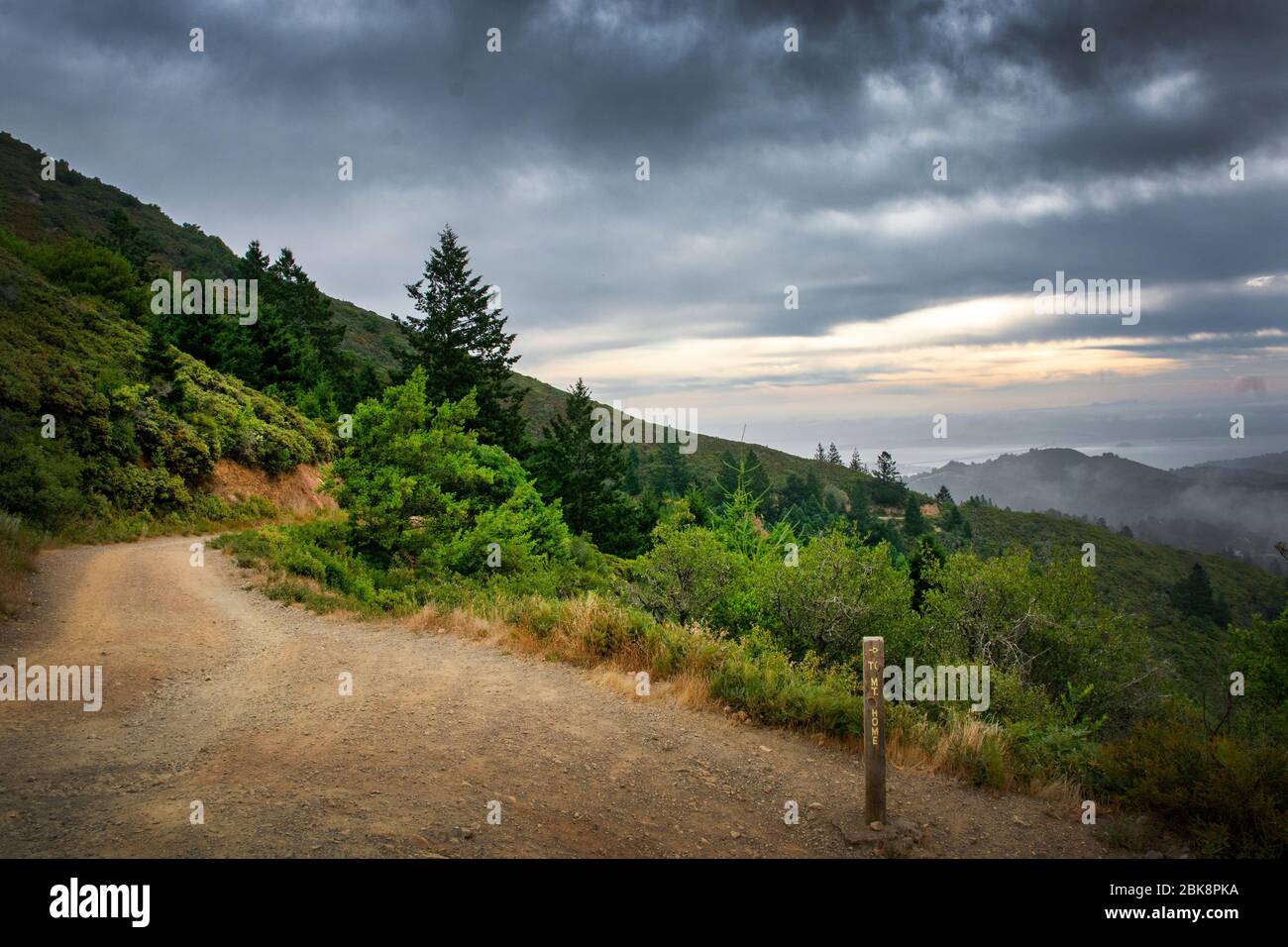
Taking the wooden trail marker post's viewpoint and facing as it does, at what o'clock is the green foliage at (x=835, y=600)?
The green foliage is roughly at 6 o'clock from the wooden trail marker post.

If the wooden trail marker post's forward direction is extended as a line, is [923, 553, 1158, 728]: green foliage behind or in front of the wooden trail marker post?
behind

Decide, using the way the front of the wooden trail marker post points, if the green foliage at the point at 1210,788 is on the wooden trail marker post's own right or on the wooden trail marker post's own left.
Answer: on the wooden trail marker post's own left

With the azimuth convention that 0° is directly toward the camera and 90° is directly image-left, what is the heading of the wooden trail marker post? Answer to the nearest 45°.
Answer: approximately 0°

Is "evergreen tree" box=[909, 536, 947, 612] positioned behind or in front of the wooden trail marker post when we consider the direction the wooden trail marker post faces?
behind
